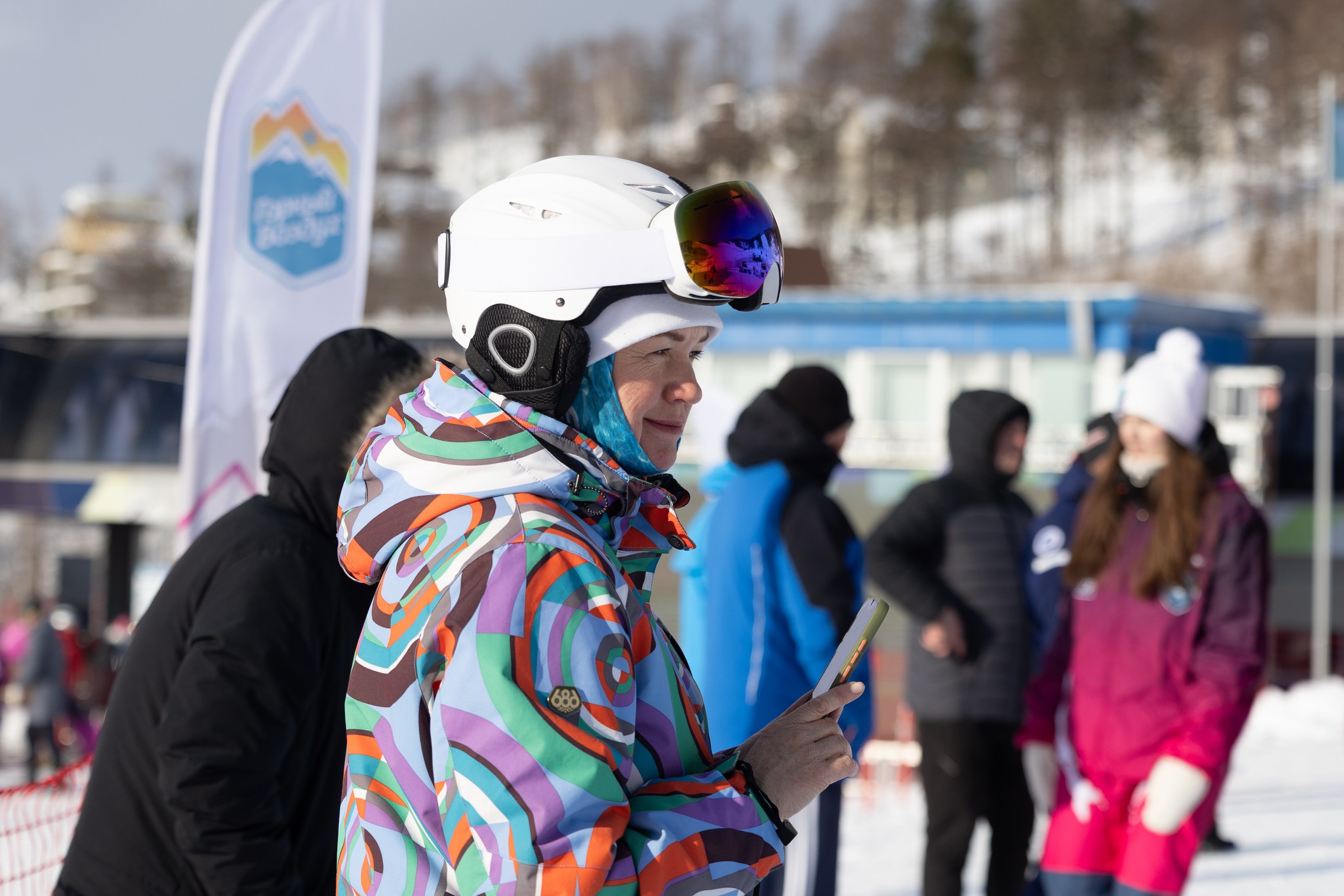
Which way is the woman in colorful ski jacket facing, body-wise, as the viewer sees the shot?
to the viewer's right

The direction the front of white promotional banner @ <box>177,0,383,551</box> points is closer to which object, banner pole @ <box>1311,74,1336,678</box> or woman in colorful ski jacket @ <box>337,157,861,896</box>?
the woman in colorful ski jacket

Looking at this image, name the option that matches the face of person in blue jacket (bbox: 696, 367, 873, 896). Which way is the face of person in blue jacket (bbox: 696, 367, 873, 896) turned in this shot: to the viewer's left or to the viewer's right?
to the viewer's right

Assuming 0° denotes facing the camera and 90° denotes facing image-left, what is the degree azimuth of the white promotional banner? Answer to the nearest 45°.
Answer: approximately 0°

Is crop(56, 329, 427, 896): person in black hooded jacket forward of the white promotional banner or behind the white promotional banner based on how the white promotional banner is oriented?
forward

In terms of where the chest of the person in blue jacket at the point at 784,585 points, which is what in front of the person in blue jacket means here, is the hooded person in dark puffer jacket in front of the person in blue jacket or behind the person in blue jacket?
in front

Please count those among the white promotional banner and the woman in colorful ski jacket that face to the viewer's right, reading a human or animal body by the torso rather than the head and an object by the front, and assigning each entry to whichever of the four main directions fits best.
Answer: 1

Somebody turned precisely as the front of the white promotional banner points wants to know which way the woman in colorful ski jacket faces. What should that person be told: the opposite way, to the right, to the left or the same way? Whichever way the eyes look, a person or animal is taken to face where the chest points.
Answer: to the left
